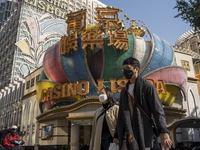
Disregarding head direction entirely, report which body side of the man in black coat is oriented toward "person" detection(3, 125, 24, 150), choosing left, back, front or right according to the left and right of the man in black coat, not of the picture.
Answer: right

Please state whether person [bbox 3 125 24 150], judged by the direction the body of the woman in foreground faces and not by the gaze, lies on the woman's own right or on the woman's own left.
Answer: on the woman's own right

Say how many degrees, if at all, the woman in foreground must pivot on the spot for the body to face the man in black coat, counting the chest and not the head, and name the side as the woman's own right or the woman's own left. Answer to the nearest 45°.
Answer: approximately 45° to the woman's own left

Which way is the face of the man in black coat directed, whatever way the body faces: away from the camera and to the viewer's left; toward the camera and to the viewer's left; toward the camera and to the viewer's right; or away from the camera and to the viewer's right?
toward the camera and to the viewer's left

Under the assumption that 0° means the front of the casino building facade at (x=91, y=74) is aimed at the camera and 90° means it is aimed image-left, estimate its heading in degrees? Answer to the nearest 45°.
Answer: approximately 0°

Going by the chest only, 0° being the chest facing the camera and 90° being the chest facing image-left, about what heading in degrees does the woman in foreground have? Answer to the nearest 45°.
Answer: approximately 45°

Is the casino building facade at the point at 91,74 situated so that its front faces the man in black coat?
yes

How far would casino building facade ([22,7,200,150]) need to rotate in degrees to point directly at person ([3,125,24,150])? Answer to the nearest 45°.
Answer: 0° — it already faces them

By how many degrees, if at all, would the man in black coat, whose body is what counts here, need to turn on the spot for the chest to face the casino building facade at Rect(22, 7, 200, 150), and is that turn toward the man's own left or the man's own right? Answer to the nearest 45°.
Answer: approximately 135° to the man's own right
